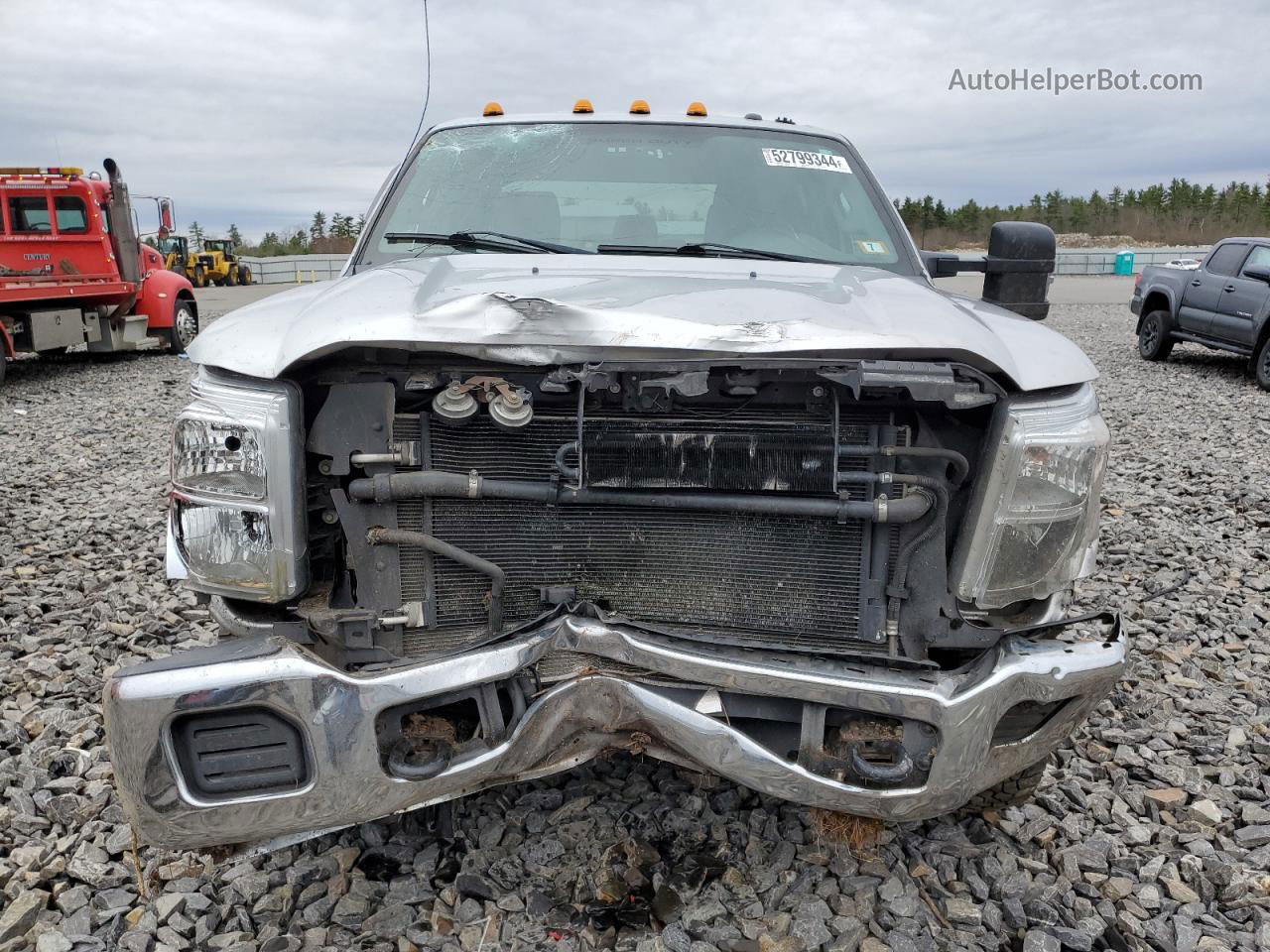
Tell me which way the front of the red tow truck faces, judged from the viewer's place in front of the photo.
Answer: facing away from the viewer and to the right of the viewer

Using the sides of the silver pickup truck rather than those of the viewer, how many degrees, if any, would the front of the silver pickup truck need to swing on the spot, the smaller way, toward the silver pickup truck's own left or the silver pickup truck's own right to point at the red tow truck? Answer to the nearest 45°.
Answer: approximately 135° to the silver pickup truck's own right

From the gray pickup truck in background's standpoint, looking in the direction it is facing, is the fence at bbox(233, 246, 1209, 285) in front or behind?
behind

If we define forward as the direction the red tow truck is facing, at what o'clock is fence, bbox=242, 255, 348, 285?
The fence is roughly at 11 o'clock from the red tow truck.

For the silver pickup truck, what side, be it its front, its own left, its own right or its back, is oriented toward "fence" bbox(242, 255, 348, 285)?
back

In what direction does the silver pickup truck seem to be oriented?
toward the camera

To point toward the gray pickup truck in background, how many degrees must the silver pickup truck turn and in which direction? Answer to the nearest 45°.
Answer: approximately 135° to its left

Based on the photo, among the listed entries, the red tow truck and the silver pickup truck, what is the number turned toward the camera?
1
